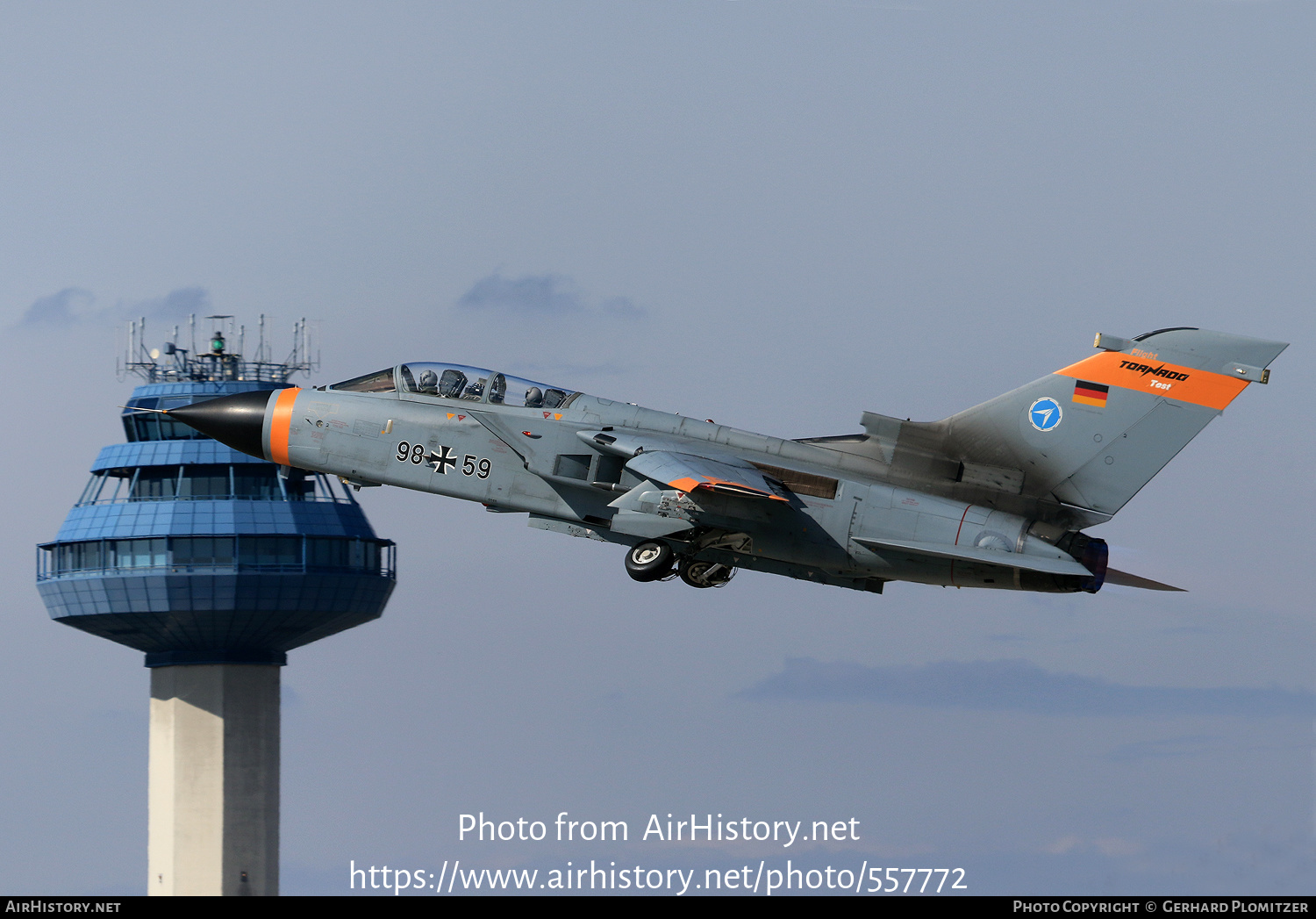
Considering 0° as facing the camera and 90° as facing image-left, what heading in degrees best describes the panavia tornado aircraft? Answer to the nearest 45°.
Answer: approximately 90°
